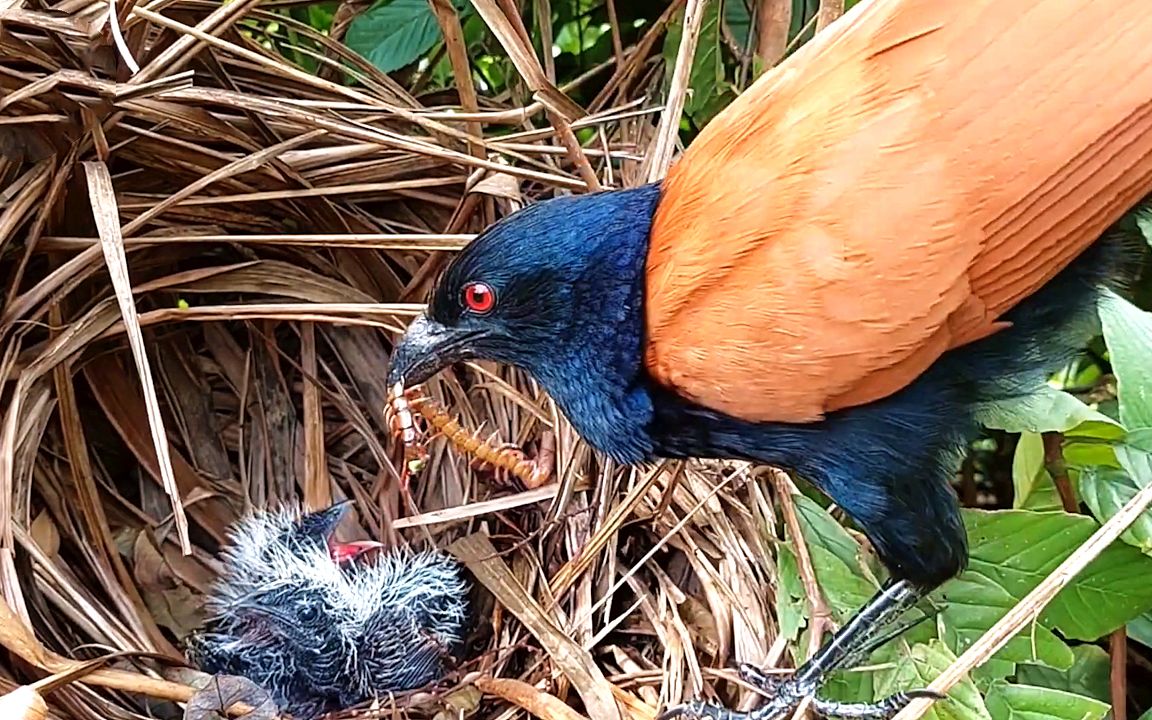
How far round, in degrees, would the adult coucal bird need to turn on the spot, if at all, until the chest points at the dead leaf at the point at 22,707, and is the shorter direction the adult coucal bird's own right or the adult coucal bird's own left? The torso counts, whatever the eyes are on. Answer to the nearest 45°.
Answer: approximately 45° to the adult coucal bird's own left

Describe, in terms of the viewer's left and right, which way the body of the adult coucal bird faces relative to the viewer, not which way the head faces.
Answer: facing to the left of the viewer
